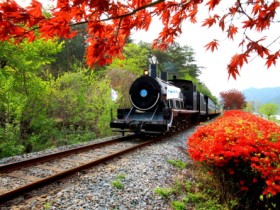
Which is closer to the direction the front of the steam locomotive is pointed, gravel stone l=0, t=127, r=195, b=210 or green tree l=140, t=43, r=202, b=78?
the gravel stone

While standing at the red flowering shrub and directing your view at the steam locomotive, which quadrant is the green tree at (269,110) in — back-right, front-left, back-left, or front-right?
front-right

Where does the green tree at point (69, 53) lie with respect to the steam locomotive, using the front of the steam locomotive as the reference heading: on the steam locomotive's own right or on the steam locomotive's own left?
on the steam locomotive's own right

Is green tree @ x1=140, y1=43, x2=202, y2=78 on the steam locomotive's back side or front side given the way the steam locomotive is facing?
on the back side

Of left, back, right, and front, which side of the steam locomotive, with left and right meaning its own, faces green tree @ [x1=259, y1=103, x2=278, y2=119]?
back

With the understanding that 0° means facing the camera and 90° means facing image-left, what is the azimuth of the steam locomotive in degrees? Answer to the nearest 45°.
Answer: approximately 45°

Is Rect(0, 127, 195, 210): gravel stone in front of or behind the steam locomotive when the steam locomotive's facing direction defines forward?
in front

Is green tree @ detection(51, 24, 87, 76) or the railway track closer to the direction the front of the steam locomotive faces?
the railway track

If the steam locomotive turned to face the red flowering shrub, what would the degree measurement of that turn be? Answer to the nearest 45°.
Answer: approximately 45° to its left

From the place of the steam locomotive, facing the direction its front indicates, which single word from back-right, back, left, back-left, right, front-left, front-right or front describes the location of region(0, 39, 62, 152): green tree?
front-right

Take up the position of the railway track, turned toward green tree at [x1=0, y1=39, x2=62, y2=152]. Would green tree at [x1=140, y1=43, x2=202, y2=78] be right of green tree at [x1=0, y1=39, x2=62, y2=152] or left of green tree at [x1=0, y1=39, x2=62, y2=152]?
right
